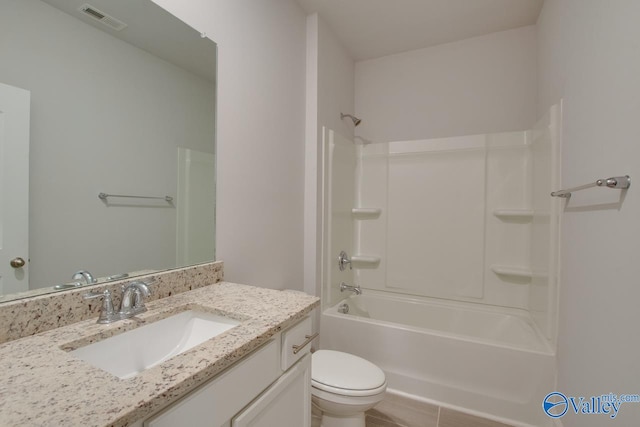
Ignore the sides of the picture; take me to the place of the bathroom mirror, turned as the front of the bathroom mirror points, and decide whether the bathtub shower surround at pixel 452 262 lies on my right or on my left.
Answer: on my left

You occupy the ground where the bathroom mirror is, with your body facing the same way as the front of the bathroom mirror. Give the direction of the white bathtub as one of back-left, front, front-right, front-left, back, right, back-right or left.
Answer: front-left

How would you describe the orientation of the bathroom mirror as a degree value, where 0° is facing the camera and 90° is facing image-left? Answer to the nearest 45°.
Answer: approximately 315°
